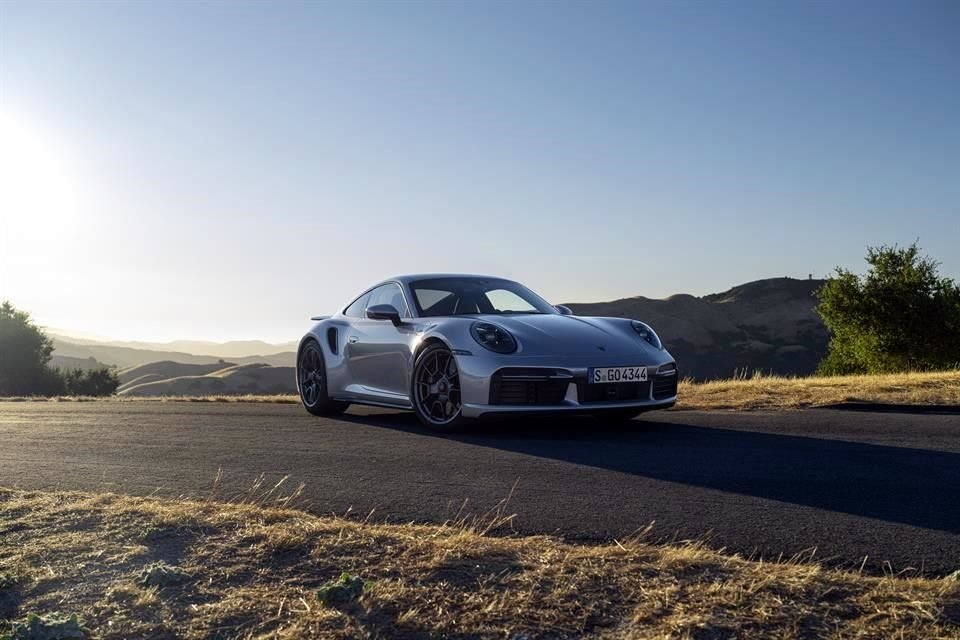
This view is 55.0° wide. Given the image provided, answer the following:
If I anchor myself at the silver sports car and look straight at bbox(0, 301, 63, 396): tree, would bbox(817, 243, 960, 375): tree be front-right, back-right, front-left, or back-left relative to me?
front-right

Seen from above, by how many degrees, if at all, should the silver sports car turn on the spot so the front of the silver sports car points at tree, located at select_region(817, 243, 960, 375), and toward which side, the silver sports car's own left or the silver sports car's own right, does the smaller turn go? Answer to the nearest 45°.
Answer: approximately 90° to the silver sports car's own left

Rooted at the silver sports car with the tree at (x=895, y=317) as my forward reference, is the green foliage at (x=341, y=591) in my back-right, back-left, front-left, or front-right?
back-right

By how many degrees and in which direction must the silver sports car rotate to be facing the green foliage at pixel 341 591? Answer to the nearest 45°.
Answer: approximately 45° to its right

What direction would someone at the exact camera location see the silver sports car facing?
facing the viewer and to the right of the viewer

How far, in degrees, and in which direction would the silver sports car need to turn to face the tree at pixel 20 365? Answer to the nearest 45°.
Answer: approximately 180°

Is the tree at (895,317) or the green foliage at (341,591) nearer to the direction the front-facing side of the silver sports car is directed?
the green foliage

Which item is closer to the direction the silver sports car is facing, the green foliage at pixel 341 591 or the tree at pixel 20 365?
the green foliage
